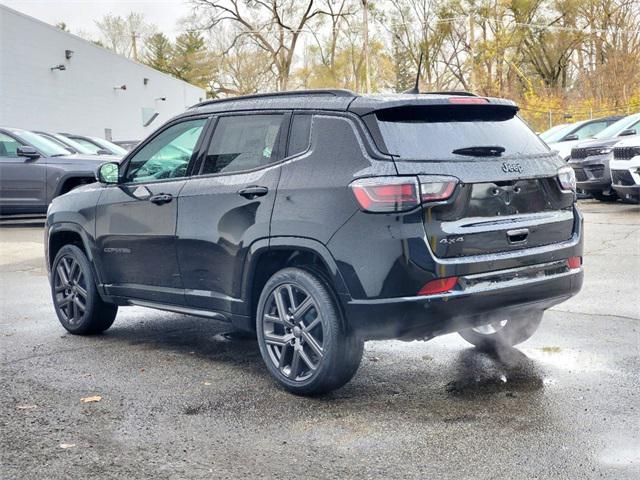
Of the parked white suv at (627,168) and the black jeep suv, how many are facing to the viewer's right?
0

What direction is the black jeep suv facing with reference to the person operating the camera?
facing away from the viewer and to the left of the viewer

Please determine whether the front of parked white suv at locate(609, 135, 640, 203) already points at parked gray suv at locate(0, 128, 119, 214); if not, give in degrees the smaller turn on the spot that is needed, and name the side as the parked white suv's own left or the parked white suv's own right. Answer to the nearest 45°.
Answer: approximately 45° to the parked white suv's own right

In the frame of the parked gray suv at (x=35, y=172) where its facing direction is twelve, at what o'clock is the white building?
The white building is roughly at 9 o'clock from the parked gray suv.

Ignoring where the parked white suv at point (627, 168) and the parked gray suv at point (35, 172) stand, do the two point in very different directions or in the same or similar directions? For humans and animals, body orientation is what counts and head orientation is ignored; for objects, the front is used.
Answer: very different directions

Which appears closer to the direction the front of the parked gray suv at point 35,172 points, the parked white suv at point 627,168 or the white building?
the parked white suv

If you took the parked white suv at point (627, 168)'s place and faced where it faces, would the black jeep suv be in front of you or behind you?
in front

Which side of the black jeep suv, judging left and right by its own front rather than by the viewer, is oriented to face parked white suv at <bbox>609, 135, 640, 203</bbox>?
right

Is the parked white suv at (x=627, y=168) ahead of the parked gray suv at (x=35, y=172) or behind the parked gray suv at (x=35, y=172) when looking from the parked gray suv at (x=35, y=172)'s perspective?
ahead

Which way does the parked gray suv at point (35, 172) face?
to the viewer's right

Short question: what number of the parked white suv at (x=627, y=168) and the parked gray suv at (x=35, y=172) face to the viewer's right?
1

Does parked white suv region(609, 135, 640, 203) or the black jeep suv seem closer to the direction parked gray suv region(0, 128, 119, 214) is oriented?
the parked white suv

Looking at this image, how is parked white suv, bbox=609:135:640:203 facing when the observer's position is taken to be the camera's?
facing the viewer and to the left of the viewer

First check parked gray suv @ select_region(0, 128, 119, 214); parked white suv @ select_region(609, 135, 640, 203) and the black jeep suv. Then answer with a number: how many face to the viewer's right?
1
